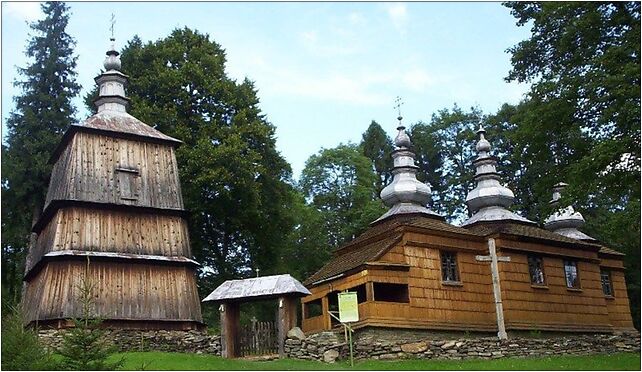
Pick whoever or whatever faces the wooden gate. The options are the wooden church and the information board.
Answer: the wooden church

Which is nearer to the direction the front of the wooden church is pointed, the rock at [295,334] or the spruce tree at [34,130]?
the rock

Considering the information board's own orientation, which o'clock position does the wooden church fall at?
The wooden church is roughly at 7 o'clock from the information board.

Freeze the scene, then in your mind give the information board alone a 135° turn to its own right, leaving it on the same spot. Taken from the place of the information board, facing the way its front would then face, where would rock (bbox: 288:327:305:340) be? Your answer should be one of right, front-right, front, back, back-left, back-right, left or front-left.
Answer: front

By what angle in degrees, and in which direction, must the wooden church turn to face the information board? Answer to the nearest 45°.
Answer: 0° — it already faces it

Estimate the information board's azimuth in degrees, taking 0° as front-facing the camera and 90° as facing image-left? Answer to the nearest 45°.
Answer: approximately 0°

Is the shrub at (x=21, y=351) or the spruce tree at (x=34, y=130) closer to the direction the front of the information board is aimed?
the shrub

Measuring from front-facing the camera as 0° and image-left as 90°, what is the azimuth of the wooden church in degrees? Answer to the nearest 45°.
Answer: approximately 45°
